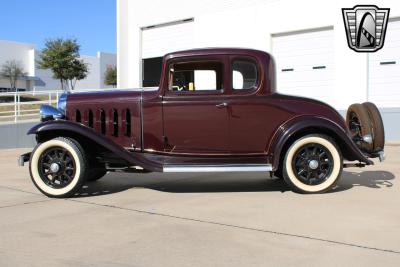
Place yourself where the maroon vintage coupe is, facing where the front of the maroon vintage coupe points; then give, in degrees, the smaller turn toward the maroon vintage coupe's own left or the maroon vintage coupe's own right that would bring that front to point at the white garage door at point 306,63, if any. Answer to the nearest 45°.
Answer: approximately 90° to the maroon vintage coupe's own right

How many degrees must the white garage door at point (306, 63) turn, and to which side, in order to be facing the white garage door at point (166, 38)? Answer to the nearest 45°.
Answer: approximately 90° to its right

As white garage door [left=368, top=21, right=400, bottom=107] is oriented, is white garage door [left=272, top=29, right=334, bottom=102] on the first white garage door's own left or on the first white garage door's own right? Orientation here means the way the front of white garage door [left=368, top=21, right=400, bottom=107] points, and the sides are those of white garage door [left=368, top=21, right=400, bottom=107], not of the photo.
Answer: on the first white garage door's own right

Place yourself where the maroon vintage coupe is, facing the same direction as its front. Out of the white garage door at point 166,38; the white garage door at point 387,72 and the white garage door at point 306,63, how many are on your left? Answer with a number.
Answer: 0

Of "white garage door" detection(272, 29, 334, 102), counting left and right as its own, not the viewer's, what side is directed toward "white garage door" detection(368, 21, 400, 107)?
left

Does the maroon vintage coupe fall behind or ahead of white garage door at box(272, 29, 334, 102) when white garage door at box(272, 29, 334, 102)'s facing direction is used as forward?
ahead

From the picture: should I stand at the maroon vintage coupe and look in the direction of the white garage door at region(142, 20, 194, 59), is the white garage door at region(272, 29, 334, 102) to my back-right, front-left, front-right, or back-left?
front-right

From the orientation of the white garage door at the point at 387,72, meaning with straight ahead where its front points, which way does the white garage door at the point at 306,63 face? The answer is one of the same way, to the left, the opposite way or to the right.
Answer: the same way

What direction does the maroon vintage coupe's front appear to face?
to the viewer's left

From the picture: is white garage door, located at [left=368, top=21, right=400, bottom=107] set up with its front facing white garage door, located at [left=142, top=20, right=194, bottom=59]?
no

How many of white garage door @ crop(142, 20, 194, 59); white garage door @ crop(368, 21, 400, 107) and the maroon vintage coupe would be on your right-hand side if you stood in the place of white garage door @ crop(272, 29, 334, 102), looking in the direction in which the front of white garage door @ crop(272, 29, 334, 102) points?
1

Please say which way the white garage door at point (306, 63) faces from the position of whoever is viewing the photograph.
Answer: facing the viewer and to the left of the viewer
